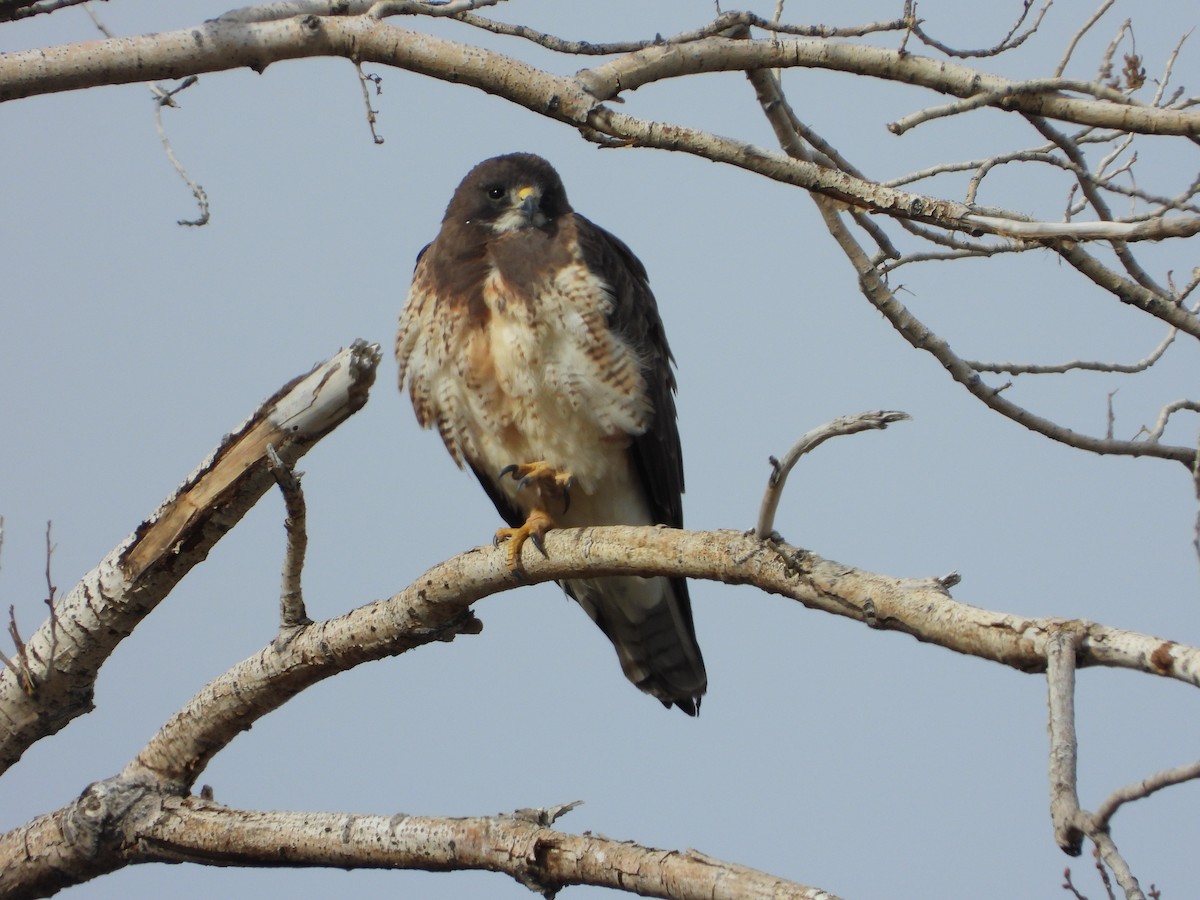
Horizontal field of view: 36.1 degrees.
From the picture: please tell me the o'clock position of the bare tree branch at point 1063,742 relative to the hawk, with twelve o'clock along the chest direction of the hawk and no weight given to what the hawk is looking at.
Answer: The bare tree branch is roughly at 10 o'clock from the hawk.

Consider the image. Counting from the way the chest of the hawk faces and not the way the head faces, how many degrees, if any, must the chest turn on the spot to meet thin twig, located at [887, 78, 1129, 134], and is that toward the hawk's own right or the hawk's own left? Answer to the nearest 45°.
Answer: approximately 90° to the hawk's own left

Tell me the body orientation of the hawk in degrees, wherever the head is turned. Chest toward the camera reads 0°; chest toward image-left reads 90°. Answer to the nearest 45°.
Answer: approximately 45°

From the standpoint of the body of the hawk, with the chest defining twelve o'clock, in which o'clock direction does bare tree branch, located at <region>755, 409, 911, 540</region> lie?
The bare tree branch is roughly at 10 o'clock from the hawk.
